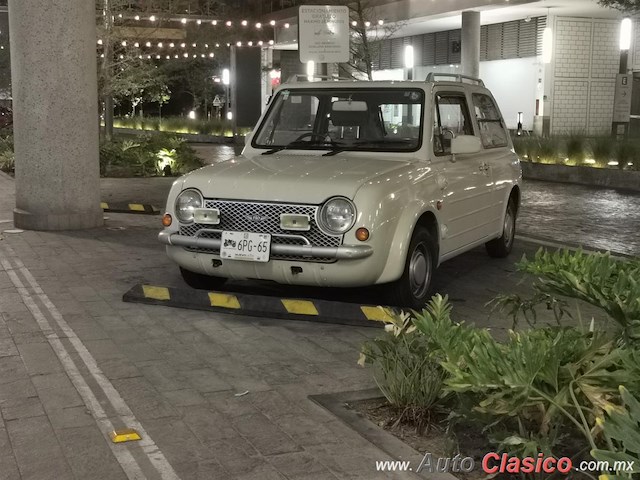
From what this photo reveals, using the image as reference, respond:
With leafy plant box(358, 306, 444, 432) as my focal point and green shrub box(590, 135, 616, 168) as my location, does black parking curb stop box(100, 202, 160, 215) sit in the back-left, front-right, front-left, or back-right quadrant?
front-right

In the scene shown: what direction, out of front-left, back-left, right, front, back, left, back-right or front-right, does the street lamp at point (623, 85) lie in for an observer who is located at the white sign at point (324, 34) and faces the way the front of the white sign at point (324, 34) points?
back-left

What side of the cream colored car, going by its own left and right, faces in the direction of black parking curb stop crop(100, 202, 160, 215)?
right

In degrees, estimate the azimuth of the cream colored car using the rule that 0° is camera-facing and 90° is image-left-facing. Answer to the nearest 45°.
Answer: approximately 45°

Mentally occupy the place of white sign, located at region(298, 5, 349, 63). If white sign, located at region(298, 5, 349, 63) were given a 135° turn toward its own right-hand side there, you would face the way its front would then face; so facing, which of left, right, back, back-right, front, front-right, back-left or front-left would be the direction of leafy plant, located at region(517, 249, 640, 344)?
back-left

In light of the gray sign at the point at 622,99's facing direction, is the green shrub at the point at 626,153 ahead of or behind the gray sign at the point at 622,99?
ahead

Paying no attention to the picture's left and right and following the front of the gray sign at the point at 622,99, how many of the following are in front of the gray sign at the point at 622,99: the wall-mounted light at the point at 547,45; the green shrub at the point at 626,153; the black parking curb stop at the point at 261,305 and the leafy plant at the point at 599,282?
3

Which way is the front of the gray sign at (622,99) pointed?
toward the camera

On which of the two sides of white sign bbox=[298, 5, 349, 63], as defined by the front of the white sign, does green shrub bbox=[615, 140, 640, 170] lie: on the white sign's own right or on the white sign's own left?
on the white sign's own left

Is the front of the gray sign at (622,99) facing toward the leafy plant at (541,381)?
yes

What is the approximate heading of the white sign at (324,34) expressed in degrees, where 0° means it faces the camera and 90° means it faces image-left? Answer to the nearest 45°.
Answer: approximately 0°

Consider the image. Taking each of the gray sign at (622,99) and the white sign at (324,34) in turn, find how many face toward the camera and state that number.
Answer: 2

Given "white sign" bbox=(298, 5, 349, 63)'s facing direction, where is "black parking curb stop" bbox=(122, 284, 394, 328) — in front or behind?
in front

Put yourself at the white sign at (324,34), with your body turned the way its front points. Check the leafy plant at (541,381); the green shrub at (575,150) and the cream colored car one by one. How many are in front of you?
2
